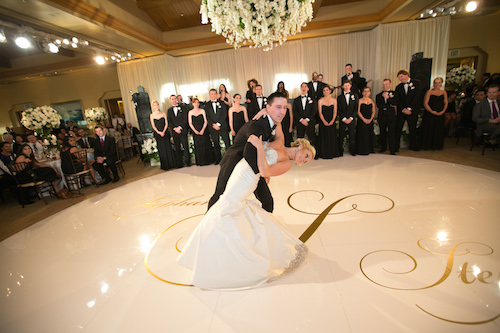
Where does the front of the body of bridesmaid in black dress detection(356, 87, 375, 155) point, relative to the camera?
toward the camera

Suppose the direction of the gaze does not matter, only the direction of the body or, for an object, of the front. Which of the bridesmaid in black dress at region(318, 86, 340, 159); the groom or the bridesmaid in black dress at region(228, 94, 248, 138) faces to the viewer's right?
the groom

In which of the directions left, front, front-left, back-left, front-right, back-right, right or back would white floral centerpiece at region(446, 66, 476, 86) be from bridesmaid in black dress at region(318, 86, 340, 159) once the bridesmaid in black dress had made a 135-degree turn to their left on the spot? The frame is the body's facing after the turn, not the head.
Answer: front

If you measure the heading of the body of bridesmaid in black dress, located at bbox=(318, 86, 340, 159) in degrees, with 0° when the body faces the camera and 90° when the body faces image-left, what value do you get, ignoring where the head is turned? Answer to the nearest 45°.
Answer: approximately 0°

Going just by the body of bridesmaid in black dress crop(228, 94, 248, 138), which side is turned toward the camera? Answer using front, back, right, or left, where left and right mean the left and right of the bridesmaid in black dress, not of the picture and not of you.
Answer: front

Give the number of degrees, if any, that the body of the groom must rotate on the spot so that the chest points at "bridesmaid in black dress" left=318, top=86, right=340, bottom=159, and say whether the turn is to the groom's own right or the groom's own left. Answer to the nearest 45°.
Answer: approximately 45° to the groom's own left

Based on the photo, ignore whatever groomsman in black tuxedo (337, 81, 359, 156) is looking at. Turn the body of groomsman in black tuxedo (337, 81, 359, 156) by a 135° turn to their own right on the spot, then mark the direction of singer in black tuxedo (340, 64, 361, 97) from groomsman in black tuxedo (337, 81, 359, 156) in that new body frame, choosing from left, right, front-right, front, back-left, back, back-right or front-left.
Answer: front-right

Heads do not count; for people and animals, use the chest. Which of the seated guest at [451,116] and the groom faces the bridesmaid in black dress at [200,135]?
the seated guest

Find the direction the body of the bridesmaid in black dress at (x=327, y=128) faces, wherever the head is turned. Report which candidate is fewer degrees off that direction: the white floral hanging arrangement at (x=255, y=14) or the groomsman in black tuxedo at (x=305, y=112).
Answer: the white floral hanging arrangement

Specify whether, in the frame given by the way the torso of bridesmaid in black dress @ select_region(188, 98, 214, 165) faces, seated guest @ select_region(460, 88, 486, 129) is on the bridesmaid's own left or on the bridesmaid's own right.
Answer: on the bridesmaid's own left

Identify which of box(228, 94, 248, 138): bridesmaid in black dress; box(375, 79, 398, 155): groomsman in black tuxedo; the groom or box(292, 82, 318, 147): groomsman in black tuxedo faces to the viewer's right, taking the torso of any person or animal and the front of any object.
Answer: the groom

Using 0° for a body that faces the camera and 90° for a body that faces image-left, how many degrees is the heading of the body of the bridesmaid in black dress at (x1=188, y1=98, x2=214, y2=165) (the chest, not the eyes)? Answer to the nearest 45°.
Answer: approximately 0°

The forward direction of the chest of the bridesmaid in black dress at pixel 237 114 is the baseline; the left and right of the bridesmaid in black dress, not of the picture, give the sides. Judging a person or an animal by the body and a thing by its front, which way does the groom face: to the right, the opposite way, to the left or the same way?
to the left

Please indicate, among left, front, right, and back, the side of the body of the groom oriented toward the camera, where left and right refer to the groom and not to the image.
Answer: right

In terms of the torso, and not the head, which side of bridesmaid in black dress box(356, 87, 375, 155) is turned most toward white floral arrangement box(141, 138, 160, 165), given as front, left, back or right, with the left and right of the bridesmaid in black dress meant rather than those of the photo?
right
